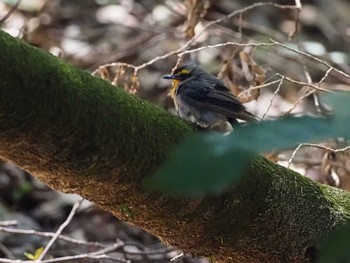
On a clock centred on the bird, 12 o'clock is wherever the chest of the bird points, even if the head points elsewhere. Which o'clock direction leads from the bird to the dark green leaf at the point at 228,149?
The dark green leaf is roughly at 9 o'clock from the bird.

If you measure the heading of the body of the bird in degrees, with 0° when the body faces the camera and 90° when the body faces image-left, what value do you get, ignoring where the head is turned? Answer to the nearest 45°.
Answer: approximately 90°

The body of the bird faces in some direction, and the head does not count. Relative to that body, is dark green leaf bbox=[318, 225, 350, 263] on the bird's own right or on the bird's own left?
on the bird's own left
